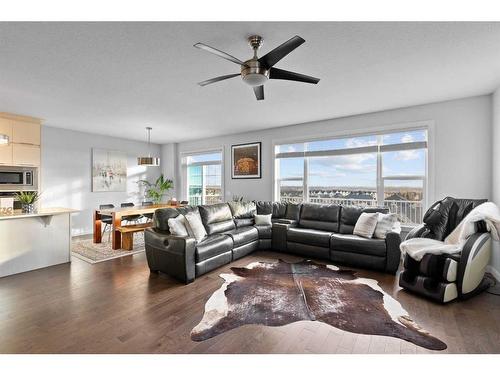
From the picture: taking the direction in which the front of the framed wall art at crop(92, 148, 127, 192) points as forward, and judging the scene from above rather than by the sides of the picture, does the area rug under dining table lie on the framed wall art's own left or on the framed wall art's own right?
on the framed wall art's own right

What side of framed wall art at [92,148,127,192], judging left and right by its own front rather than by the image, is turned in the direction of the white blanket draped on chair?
front

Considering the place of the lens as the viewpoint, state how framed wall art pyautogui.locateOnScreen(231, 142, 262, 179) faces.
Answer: facing the viewer and to the left of the viewer

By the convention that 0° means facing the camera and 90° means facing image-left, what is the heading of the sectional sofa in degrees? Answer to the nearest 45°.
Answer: approximately 0°

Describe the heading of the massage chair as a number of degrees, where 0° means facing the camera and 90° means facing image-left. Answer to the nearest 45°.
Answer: approximately 45°

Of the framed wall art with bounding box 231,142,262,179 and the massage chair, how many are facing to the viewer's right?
0

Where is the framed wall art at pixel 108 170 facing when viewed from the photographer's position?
facing the viewer and to the right of the viewer

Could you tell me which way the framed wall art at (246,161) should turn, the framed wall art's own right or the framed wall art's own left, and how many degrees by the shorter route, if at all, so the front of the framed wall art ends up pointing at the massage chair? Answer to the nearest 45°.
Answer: approximately 90° to the framed wall art's own left

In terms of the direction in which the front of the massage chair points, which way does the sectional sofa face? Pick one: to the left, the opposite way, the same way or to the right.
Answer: to the left

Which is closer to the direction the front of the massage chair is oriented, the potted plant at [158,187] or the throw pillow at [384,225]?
the potted plant

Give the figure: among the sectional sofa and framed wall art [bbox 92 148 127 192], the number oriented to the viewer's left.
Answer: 0

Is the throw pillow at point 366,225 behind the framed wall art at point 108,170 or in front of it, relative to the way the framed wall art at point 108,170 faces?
in front

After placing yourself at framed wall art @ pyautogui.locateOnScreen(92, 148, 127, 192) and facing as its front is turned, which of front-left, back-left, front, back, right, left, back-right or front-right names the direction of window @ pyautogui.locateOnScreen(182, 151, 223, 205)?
front-left
